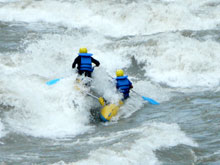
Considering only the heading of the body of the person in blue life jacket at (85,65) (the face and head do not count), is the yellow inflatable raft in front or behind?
behind

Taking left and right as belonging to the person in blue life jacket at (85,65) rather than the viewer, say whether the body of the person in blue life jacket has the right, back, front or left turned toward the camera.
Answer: back

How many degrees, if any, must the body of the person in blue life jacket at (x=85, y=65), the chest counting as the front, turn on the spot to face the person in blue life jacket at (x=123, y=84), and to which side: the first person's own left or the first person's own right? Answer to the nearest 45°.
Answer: approximately 135° to the first person's own right

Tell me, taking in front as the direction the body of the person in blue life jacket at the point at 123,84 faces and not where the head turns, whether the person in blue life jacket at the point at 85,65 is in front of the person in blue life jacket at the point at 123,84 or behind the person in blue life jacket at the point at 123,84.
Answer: in front

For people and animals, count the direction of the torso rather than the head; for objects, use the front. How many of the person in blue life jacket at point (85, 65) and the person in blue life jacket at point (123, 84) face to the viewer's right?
0

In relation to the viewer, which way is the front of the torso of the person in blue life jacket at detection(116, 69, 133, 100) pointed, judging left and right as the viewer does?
facing away from the viewer and to the left of the viewer
